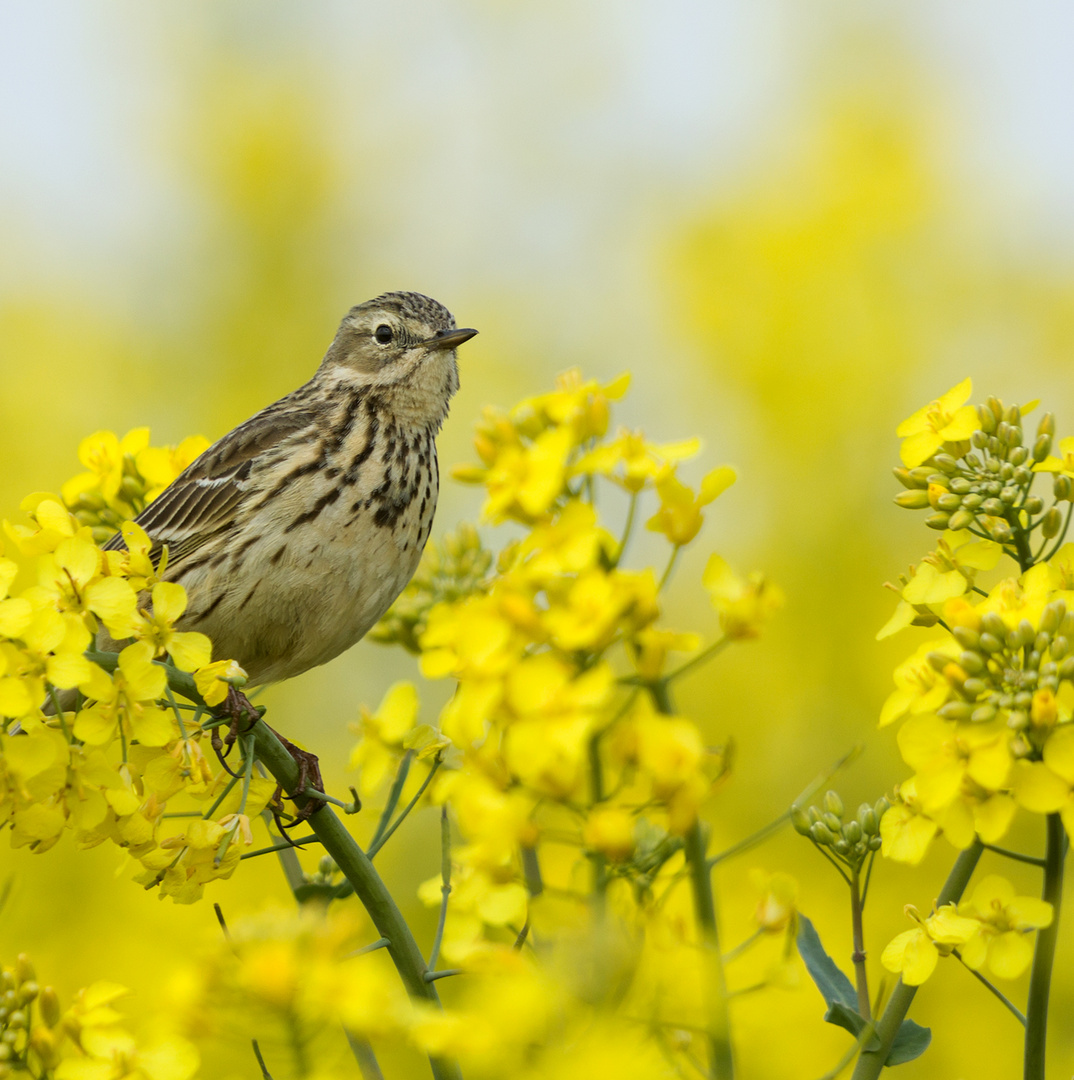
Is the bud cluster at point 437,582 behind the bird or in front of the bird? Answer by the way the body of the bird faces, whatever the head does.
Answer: in front

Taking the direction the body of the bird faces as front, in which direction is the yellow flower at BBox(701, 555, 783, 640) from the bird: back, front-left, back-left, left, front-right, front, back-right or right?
front-left

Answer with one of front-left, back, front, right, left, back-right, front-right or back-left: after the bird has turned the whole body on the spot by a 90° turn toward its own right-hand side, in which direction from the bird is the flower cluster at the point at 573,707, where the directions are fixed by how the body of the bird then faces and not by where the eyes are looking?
back-left

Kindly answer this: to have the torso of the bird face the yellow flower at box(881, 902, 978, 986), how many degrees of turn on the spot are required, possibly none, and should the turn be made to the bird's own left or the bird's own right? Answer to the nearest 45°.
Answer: approximately 45° to the bird's own left
